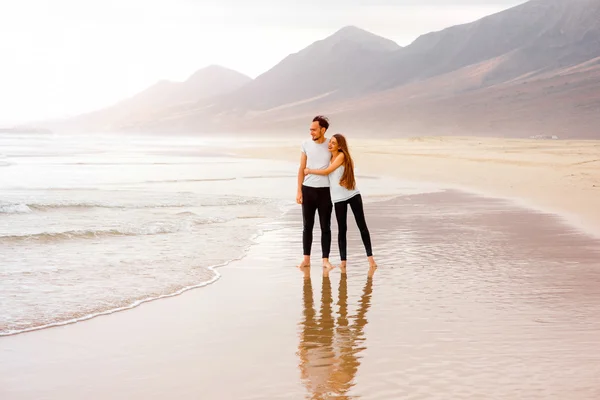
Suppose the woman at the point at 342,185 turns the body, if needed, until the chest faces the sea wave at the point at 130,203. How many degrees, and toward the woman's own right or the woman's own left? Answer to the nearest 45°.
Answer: approximately 90° to the woman's own right

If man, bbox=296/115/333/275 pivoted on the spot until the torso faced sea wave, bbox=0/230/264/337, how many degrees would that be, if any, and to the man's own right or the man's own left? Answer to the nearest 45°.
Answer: approximately 45° to the man's own right

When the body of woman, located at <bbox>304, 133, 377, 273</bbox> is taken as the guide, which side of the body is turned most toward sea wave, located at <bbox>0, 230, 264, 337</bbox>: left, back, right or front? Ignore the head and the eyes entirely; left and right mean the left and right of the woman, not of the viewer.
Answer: front

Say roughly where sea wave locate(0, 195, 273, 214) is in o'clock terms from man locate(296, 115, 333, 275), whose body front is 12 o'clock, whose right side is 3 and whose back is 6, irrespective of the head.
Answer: The sea wave is roughly at 5 o'clock from the man.

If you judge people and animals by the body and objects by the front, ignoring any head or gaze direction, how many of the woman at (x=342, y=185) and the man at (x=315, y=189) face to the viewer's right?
0

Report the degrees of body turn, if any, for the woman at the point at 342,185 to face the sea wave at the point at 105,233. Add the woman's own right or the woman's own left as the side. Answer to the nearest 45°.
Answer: approximately 90° to the woman's own right

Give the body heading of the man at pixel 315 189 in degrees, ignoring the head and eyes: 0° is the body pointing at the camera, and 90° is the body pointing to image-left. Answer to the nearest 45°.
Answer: approximately 0°
